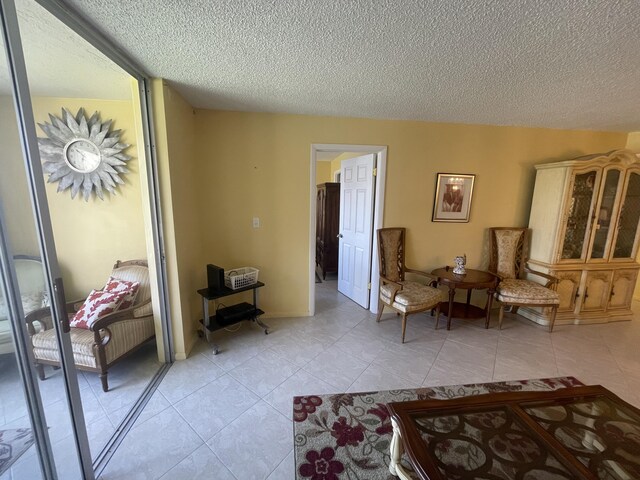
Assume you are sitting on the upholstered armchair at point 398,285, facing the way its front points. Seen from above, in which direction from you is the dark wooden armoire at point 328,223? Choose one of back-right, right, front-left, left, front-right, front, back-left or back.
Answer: back

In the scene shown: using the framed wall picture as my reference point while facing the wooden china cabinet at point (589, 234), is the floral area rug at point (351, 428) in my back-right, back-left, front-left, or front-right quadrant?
back-right

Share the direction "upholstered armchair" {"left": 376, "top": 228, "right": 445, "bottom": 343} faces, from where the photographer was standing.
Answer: facing the viewer and to the right of the viewer

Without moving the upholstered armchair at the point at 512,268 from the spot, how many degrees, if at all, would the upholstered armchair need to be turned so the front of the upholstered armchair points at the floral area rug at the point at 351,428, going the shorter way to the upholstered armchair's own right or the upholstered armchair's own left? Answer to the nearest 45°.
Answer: approximately 45° to the upholstered armchair's own right

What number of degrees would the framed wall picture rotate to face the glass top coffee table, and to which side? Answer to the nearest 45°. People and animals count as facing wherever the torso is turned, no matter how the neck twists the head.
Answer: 0° — it already faces it

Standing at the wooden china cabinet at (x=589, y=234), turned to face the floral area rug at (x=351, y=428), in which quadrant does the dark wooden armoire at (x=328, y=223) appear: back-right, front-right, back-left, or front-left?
front-right

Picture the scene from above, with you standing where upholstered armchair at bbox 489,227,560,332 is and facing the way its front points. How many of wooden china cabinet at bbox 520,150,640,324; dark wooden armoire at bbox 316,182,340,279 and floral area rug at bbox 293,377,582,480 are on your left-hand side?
1

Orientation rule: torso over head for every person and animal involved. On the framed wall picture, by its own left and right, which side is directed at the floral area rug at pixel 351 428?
front

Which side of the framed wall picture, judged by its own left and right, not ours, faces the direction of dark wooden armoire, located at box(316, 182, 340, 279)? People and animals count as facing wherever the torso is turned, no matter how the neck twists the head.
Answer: back

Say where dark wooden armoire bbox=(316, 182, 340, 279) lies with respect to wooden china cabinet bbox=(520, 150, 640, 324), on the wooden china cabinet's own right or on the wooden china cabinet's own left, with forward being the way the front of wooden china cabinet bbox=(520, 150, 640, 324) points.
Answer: on the wooden china cabinet's own right

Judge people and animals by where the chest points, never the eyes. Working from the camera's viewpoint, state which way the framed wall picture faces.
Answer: facing the viewer

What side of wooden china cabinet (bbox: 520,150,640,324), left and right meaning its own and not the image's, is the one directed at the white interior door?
right
